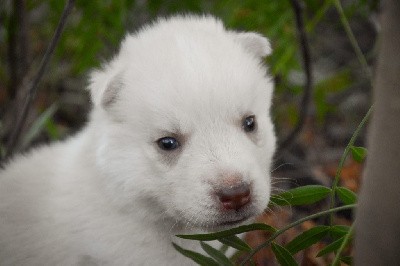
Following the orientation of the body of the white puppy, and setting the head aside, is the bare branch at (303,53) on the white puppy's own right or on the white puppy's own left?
on the white puppy's own left

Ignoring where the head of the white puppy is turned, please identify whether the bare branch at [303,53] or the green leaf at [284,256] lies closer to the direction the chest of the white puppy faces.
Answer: the green leaf

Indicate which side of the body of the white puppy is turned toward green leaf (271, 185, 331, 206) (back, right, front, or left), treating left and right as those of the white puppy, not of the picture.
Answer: front

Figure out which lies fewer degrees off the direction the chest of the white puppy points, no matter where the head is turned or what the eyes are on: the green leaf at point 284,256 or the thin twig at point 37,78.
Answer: the green leaf

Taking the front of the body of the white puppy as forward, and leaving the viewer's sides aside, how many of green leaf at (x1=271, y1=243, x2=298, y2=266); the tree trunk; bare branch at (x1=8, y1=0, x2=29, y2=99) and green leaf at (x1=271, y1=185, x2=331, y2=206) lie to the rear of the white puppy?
1

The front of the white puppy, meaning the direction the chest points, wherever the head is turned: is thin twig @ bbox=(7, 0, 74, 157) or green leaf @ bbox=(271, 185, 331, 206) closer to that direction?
the green leaf

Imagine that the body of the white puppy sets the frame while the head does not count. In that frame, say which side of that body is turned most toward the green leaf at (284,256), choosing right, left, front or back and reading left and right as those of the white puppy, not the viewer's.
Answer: front

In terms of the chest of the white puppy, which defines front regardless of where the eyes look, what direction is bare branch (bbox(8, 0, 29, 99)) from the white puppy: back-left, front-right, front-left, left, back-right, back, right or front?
back

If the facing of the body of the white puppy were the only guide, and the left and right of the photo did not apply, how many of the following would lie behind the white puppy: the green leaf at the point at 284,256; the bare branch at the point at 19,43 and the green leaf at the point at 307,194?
1

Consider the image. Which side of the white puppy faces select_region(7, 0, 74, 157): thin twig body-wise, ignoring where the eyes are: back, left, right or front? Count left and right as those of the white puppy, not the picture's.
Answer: back
